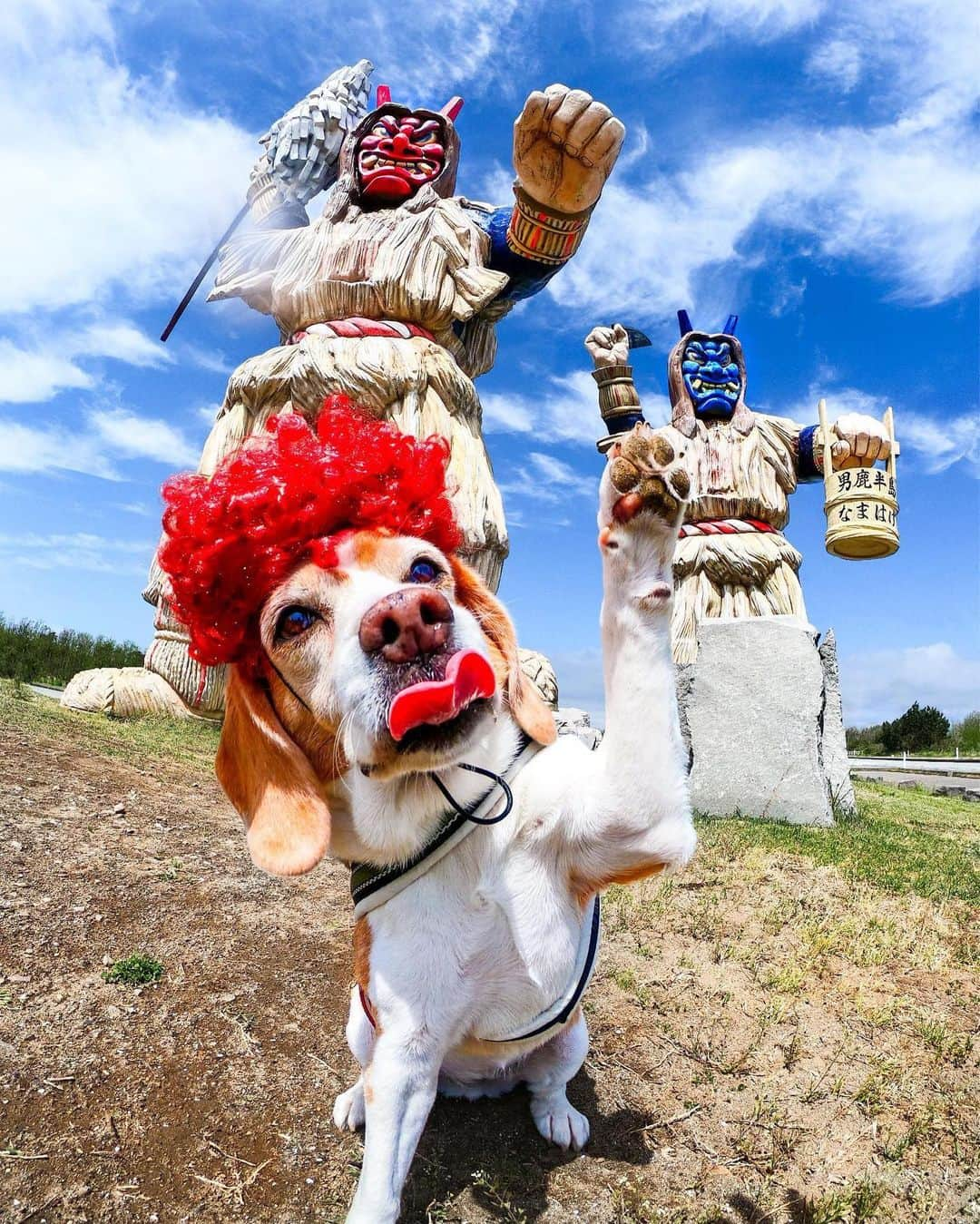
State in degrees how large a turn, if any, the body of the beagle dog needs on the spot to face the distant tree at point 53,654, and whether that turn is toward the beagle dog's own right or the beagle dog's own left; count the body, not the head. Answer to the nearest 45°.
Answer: approximately 135° to the beagle dog's own right

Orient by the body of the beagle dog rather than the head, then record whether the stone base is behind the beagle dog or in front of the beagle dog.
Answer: behind

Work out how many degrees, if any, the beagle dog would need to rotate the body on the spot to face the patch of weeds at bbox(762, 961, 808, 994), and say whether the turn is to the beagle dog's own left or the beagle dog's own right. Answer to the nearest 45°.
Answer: approximately 135° to the beagle dog's own left

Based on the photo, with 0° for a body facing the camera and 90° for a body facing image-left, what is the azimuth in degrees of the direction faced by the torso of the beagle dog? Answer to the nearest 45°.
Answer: approximately 0°

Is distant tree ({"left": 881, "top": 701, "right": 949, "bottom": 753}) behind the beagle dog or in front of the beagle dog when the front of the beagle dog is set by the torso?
behind

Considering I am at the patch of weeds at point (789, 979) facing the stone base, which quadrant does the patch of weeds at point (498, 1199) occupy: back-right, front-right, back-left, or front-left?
back-left

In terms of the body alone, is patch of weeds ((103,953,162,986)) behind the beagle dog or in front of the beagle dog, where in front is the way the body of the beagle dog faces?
behind
